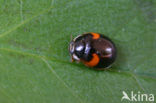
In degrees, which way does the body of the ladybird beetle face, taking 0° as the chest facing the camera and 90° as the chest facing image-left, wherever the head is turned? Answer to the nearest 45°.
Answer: approximately 90°
